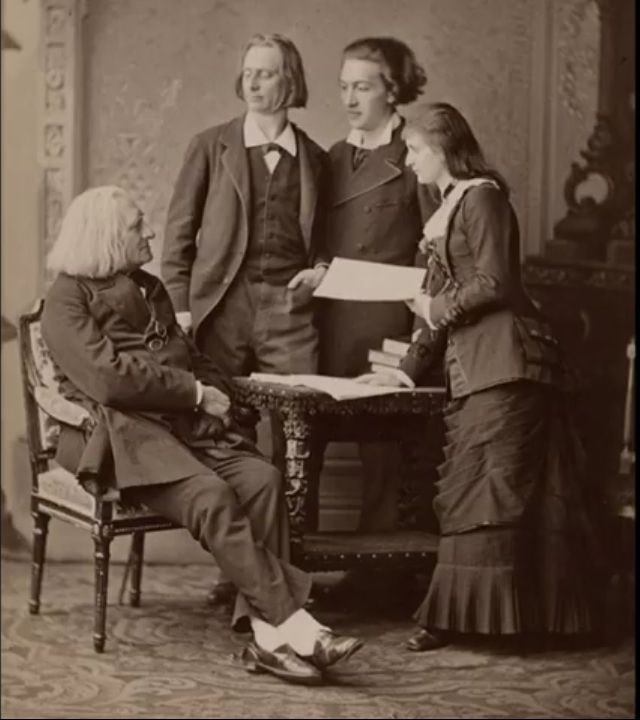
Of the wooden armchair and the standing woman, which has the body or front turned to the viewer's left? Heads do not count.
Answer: the standing woman

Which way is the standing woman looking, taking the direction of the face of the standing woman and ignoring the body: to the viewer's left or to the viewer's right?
to the viewer's left

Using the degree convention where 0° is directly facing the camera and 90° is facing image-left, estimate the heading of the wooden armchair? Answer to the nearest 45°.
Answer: approximately 315°

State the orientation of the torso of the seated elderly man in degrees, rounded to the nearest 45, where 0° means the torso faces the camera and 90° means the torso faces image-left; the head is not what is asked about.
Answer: approximately 315°

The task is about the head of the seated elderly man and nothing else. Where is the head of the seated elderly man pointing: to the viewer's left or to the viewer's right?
to the viewer's right

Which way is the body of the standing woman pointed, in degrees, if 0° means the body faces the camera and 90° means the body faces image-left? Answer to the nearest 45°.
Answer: approximately 90°

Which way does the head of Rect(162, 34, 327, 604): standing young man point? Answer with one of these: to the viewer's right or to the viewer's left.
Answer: to the viewer's left

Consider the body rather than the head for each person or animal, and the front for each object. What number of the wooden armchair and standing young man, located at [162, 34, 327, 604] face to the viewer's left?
0
